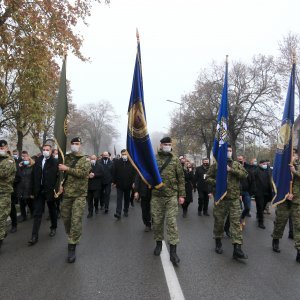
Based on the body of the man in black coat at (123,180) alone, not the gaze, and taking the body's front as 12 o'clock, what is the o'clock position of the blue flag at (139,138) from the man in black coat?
The blue flag is roughly at 12 o'clock from the man in black coat.

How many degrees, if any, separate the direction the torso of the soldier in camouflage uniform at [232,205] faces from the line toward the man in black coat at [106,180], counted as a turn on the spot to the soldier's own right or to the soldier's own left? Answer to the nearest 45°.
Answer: approximately 135° to the soldier's own right

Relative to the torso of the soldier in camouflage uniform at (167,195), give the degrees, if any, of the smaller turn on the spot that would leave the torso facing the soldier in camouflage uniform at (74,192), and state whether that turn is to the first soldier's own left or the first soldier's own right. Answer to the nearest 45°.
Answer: approximately 90° to the first soldier's own right

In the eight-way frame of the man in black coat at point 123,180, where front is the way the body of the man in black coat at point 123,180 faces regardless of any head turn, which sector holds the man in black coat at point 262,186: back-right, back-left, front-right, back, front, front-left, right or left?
left

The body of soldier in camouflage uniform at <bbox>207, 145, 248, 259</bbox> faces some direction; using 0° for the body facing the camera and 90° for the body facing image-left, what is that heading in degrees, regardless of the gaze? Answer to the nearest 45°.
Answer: approximately 0°

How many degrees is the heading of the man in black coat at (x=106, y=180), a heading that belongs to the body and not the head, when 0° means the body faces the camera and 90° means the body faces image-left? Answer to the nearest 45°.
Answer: approximately 0°

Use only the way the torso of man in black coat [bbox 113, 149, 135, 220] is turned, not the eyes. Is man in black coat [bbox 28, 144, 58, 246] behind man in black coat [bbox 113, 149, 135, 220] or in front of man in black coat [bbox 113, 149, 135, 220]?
in front

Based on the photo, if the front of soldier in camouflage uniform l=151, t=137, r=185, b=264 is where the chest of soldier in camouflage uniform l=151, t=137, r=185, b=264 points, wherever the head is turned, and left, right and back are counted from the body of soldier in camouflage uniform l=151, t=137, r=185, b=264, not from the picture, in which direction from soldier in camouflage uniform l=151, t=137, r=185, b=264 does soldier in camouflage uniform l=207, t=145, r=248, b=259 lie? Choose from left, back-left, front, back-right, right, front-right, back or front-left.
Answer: left

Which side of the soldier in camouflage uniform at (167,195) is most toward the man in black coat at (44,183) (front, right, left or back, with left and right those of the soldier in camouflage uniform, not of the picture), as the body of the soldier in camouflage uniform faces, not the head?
right
